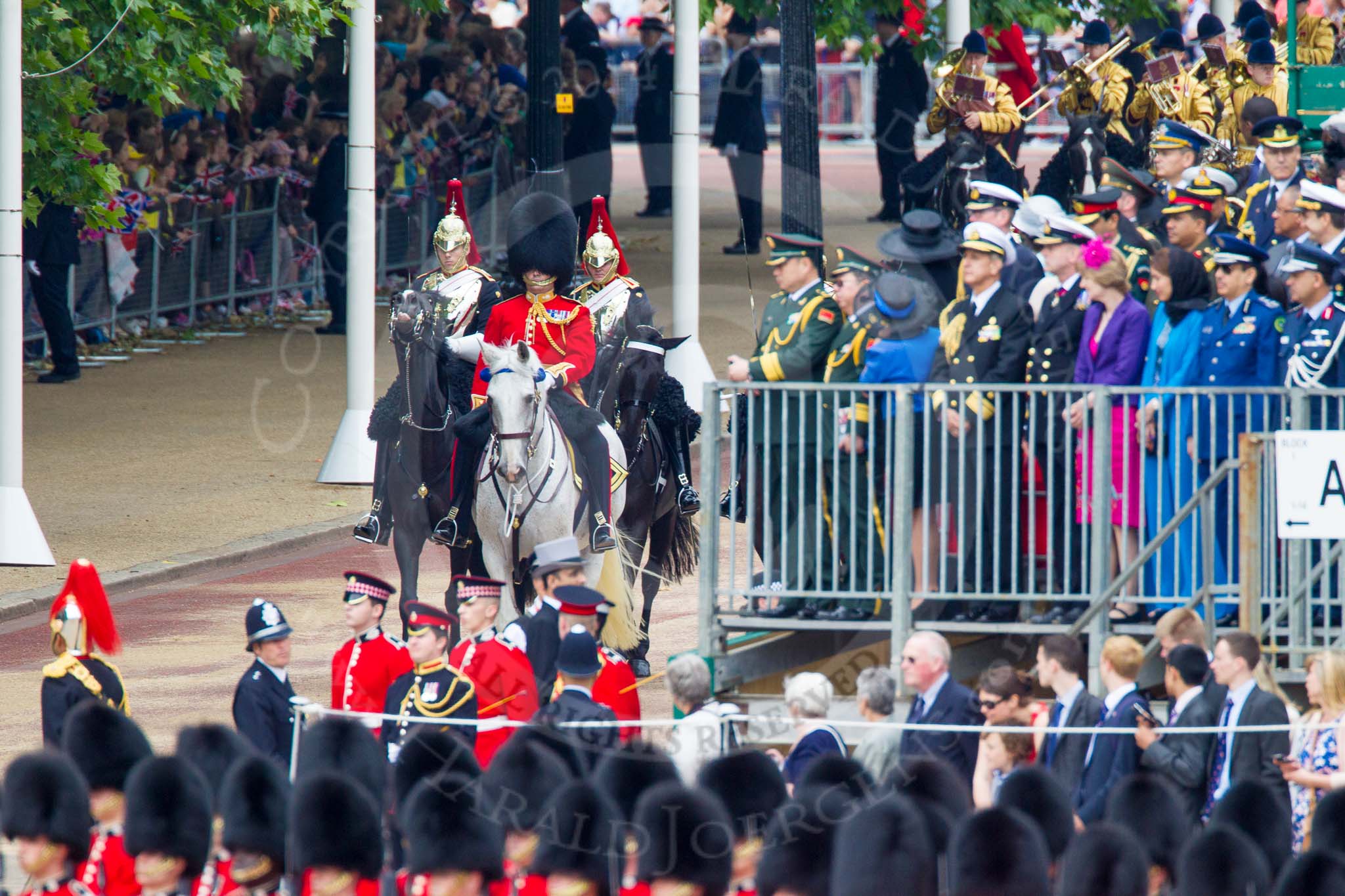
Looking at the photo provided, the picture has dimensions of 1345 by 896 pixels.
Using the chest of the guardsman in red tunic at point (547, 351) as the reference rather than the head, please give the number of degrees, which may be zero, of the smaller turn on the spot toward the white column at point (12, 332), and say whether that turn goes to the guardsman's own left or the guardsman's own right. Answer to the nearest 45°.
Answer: approximately 135° to the guardsman's own right

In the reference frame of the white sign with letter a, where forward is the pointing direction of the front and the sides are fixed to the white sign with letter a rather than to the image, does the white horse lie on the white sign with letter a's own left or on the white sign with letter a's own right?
on the white sign with letter a's own right

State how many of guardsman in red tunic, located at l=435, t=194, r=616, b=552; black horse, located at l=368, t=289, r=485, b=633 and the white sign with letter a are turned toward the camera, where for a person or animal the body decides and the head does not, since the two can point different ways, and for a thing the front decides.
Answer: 3

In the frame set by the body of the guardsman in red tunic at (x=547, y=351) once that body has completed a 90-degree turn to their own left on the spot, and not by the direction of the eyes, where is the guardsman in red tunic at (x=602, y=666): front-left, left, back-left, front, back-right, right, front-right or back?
right

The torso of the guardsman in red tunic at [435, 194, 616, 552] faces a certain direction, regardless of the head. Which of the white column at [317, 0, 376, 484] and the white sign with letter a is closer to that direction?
the white sign with letter a

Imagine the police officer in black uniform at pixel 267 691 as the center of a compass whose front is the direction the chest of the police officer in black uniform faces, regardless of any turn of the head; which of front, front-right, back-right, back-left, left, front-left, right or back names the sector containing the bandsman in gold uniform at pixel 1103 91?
left

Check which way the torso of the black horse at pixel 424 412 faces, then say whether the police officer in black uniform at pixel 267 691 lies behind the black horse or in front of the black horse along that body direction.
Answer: in front

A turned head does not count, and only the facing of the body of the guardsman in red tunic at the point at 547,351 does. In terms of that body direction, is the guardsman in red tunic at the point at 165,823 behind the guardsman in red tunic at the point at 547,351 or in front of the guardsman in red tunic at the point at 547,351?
in front

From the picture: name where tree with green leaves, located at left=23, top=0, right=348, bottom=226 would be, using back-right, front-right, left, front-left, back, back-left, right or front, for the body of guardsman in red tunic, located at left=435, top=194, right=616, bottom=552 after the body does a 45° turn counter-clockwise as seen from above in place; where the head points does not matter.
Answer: back

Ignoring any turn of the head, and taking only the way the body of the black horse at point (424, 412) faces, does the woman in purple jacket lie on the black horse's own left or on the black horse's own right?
on the black horse's own left

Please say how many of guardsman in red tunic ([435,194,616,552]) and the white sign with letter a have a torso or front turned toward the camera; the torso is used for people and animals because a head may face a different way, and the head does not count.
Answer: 2

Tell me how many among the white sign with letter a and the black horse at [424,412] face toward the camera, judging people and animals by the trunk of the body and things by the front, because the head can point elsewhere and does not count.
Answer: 2
